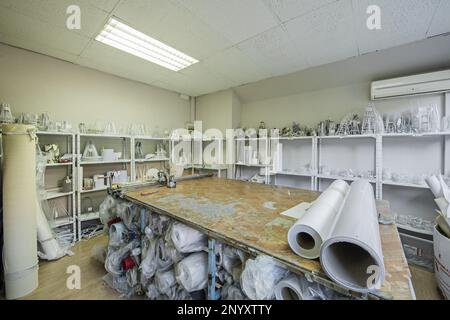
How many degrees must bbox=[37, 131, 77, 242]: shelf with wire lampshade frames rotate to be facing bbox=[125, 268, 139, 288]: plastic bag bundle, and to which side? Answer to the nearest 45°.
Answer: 0° — it already faces it

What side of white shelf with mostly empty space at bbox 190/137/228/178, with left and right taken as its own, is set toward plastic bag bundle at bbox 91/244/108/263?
front

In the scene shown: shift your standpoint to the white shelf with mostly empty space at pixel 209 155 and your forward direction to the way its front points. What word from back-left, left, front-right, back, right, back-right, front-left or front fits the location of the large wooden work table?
front-left

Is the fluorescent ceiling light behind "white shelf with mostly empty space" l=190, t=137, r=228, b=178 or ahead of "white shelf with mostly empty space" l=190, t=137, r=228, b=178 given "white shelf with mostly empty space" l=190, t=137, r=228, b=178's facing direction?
ahead

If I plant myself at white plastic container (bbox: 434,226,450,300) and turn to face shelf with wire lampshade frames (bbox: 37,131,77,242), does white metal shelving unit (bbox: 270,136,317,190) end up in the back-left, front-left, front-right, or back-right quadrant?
front-right

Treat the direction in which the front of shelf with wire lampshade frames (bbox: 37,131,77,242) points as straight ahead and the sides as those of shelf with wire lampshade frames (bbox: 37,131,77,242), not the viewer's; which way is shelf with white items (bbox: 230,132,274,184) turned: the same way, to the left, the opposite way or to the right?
to the right

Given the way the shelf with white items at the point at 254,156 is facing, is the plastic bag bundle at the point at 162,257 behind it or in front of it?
in front

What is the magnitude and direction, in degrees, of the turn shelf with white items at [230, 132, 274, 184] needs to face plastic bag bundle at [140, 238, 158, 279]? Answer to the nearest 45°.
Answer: approximately 45° to its left

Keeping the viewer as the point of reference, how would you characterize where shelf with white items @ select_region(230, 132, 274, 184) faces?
facing the viewer and to the left of the viewer

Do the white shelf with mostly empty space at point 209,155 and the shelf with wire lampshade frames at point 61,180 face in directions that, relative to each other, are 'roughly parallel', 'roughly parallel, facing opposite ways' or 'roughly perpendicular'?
roughly perpendicular

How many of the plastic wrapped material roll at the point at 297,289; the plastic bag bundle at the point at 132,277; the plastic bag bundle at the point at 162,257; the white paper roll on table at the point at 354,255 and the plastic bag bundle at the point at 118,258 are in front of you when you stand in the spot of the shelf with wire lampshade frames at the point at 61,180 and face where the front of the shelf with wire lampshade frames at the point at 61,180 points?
5

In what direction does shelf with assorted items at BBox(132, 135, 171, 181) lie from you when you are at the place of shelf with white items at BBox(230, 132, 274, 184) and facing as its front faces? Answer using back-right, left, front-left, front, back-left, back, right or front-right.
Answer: front-right

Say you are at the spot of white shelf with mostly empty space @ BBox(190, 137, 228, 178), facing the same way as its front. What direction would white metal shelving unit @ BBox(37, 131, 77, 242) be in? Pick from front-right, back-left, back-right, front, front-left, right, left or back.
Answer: front

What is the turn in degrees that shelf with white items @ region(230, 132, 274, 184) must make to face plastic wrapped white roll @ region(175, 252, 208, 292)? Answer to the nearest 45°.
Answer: approximately 45° to its left

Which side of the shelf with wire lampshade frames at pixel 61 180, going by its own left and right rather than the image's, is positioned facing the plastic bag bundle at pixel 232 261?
front
